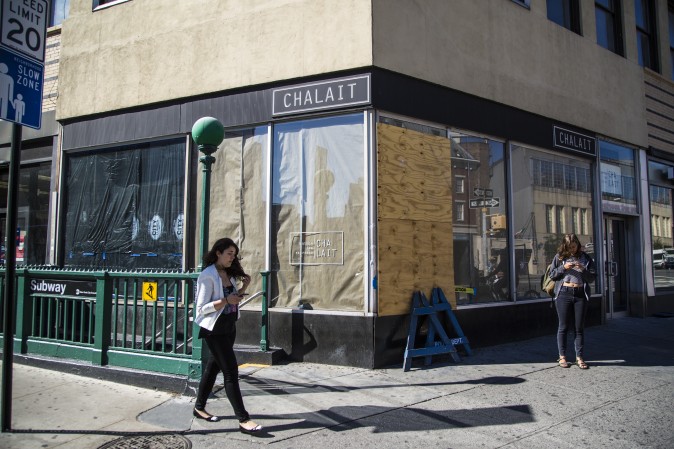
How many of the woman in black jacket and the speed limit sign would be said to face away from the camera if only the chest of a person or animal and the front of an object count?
0

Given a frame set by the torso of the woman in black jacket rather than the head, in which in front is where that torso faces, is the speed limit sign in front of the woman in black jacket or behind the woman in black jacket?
in front

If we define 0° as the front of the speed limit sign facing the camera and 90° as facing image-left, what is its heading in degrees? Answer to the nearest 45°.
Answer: approximately 315°

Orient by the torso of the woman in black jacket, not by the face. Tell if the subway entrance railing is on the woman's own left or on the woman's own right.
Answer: on the woman's own right

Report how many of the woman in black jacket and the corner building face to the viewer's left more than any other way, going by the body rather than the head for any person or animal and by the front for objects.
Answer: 0

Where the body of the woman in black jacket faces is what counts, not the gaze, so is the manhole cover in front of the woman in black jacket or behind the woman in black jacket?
in front

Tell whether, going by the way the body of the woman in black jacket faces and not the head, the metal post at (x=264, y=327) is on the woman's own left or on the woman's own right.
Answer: on the woman's own right

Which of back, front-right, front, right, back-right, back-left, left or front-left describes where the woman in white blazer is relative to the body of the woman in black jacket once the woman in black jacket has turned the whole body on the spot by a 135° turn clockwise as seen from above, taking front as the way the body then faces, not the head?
left
